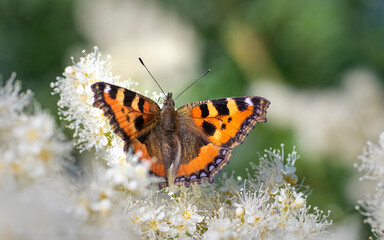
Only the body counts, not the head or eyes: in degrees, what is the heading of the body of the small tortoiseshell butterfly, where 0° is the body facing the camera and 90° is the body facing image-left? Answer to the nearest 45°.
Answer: approximately 180°
